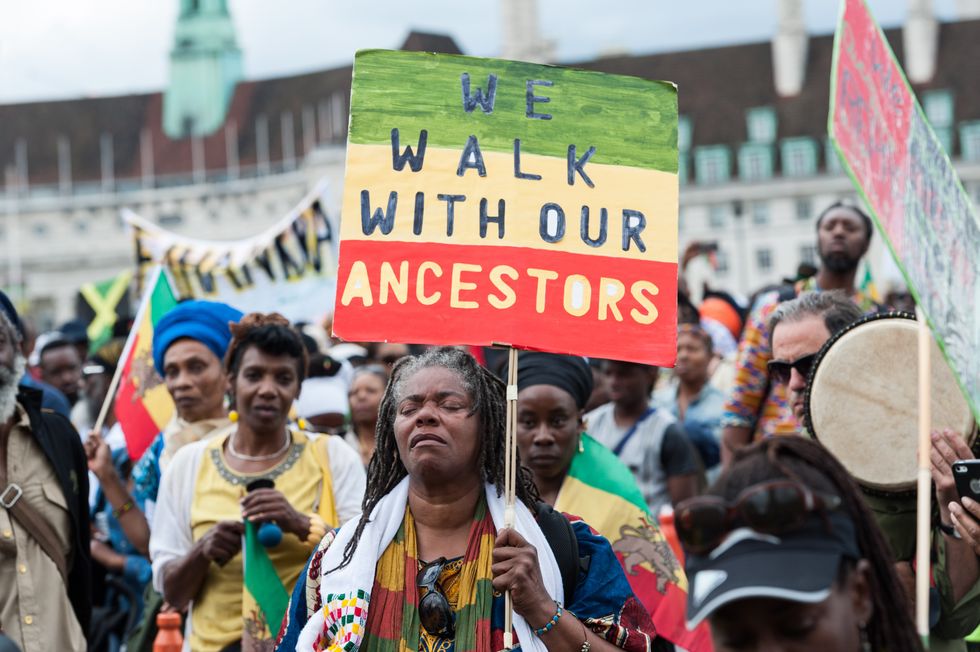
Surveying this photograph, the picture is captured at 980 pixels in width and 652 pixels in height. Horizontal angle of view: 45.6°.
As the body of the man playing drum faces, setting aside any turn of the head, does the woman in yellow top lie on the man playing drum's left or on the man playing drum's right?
on the man playing drum's right

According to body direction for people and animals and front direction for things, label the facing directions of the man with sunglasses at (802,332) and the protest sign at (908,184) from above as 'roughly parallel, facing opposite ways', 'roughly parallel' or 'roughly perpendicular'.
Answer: roughly parallel

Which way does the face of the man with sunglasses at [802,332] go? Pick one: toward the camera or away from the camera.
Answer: toward the camera

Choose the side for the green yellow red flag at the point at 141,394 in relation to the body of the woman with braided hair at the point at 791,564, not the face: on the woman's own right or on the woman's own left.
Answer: on the woman's own right

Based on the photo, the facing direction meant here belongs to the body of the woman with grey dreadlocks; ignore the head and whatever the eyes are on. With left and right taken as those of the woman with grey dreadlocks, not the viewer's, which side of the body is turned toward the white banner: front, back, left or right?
back

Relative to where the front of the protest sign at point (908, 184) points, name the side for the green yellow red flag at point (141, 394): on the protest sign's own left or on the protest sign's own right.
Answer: on the protest sign's own right

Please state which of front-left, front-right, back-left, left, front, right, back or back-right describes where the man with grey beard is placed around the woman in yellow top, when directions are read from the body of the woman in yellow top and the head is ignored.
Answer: right

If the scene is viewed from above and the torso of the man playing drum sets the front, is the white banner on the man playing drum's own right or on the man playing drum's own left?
on the man playing drum's own right

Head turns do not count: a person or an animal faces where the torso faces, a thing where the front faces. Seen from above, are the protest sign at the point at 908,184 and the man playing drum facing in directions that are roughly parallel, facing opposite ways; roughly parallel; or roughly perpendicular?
roughly parallel

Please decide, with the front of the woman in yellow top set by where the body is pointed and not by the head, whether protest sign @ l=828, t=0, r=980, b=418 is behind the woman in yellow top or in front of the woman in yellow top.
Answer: in front

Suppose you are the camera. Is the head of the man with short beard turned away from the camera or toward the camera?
toward the camera

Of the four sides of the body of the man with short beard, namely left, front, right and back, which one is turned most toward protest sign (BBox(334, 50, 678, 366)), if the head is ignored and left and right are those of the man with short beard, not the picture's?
front

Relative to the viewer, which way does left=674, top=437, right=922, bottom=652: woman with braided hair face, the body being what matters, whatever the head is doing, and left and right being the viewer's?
facing the viewer and to the left of the viewer

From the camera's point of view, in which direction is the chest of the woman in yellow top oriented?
toward the camera
